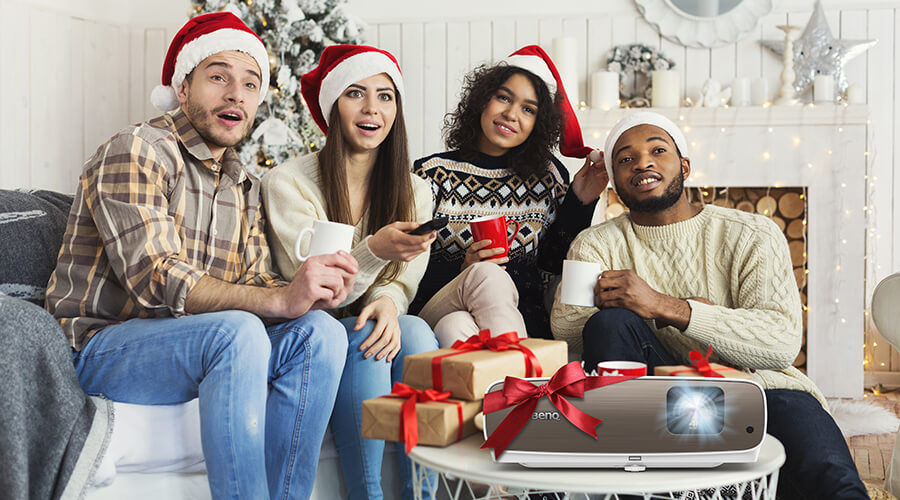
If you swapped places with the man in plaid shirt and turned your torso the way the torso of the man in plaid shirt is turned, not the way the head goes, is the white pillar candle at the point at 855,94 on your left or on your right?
on your left

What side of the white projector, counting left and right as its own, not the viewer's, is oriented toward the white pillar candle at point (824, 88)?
back

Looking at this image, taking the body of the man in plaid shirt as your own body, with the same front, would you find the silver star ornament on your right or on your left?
on your left

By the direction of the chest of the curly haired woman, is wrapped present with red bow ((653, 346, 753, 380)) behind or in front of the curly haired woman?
in front

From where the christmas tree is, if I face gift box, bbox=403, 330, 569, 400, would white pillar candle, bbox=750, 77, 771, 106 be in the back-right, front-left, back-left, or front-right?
front-left

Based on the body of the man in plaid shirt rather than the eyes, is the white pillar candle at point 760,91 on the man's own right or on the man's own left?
on the man's own left

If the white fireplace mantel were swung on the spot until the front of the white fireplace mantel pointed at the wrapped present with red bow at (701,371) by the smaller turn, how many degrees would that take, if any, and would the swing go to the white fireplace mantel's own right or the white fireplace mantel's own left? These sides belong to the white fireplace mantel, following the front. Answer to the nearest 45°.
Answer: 0° — it already faces it

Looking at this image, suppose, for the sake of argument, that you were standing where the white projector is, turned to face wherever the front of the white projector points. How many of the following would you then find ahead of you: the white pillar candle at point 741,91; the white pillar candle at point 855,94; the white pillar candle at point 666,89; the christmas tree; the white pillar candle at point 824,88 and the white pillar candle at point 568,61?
0

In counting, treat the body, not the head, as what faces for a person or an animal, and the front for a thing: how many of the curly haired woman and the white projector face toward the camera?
2

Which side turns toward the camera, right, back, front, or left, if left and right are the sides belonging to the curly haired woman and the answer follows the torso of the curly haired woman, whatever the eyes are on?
front

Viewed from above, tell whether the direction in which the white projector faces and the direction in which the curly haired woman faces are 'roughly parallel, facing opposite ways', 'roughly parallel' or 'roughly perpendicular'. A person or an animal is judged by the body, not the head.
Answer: roughly parallel

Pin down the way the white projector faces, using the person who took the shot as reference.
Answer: facing the viewer

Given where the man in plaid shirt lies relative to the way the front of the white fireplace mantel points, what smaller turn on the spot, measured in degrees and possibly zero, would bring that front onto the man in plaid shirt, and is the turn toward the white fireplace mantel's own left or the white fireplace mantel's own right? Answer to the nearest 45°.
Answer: approximately 45° to the white fireplace mantel's own right
